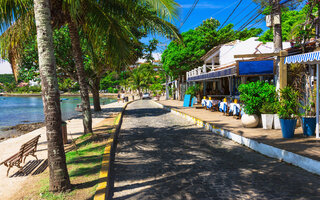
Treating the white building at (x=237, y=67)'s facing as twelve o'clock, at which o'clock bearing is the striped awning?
The striped awning is roughly at 10 o'clock from the white building.

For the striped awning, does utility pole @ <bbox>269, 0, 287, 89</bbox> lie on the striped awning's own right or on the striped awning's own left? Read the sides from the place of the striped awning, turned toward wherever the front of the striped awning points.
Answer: on the striped awning's own right

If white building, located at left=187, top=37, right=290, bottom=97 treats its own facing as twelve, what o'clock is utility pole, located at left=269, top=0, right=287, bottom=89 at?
The utility pole is roughly at 10 o'clock from the white building.

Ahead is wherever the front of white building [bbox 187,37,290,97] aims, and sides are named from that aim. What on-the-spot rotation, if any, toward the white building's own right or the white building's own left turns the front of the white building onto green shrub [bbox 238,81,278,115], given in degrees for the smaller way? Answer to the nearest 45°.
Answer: approximately 45° to the white building's own left

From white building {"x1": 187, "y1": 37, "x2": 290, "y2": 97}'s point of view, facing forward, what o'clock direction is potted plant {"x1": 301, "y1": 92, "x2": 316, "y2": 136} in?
The potted plant is roughly at 10 o'clock from the white building.

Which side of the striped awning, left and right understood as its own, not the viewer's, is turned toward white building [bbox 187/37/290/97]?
right

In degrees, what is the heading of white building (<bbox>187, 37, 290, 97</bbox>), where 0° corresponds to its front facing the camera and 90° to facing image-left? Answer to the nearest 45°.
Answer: approximately 45°

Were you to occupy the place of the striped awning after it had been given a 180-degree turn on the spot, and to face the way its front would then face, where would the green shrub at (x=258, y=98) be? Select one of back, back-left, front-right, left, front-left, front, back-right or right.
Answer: left

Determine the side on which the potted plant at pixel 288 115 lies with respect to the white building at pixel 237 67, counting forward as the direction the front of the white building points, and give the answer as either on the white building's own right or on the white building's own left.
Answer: on the white building's own left

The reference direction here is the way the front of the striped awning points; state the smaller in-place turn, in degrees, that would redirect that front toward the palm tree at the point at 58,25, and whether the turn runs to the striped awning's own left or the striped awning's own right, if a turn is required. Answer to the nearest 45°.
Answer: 0° — it already faces it

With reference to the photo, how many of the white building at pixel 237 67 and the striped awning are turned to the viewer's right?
0
